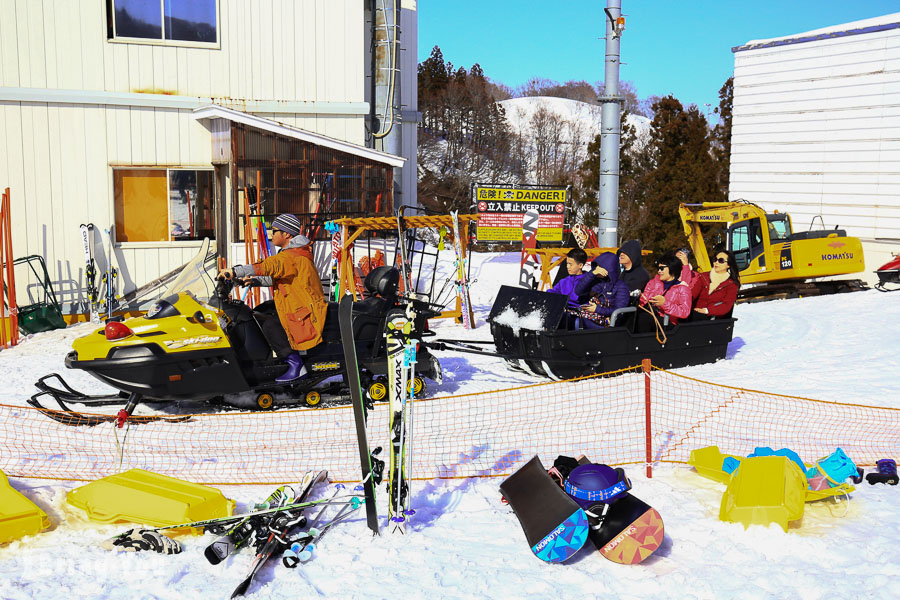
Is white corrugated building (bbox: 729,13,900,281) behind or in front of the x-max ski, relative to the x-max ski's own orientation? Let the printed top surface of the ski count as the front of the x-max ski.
behind

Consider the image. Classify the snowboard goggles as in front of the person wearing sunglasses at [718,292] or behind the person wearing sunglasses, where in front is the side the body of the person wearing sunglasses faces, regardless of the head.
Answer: in front

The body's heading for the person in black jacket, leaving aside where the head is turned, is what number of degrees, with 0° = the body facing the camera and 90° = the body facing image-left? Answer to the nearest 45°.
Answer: approximately 90°

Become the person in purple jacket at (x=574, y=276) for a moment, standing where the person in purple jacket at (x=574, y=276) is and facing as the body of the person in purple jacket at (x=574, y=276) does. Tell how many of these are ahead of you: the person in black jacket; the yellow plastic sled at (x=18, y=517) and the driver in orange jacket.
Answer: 2

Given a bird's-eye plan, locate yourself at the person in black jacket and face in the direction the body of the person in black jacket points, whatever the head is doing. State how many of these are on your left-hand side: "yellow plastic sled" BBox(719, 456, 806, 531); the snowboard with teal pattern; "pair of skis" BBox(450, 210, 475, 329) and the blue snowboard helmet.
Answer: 3

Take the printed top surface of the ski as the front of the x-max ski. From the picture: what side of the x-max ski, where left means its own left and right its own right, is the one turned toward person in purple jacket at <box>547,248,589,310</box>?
back

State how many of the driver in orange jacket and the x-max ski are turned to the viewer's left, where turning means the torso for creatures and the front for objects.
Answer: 1

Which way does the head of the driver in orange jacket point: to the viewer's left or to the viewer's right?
to the viewer's left

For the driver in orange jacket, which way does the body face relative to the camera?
to the viewer's left
